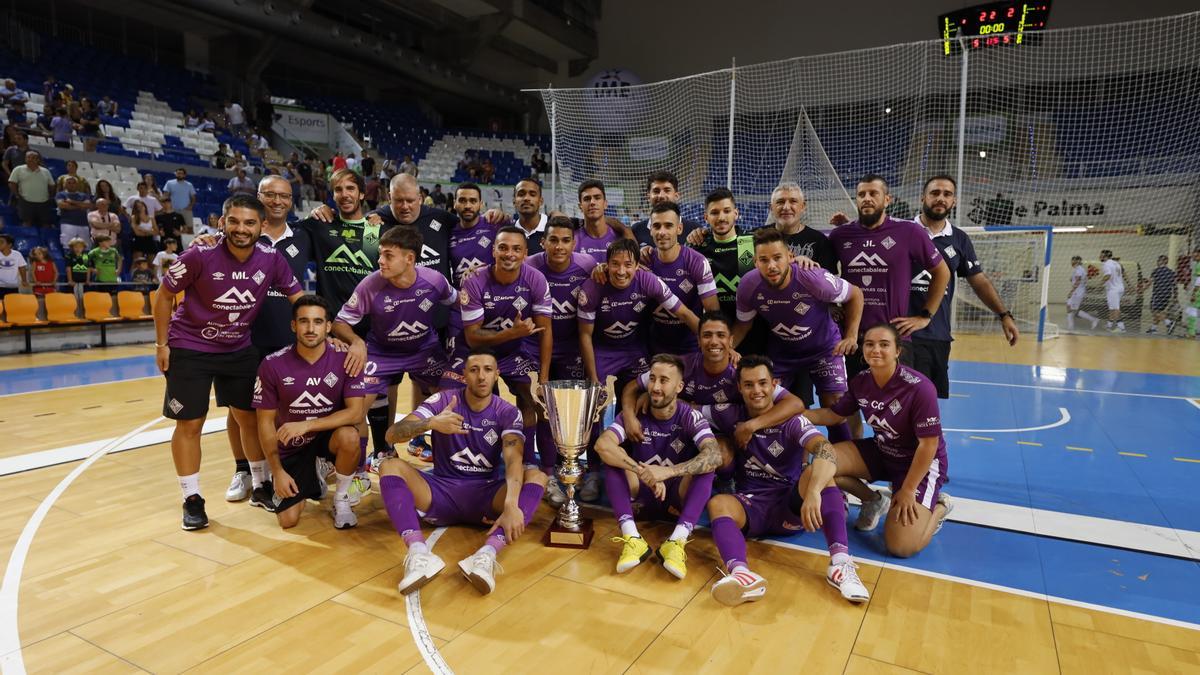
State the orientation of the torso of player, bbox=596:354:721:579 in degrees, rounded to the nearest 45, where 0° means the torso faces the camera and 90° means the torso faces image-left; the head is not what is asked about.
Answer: approximately 0°

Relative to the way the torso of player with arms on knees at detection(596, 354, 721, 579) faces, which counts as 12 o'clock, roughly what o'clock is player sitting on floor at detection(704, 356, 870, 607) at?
The player sitting on floor is roughly at 9 o'clock from the player with arms on knees.

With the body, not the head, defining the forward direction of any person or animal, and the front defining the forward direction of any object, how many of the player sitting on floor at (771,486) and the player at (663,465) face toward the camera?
2

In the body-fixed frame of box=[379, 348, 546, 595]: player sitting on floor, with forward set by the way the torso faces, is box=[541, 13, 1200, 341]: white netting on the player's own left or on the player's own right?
on the player's own left

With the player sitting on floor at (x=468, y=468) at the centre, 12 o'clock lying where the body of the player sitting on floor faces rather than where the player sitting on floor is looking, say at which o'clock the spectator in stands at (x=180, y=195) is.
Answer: The spectator in stands is roughly at 5 o'clock from the player sitting on floor.

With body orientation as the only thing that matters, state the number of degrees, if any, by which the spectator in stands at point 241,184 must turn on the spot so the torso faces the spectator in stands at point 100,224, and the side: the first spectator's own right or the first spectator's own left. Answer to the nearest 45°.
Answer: approximately 45° to the first spectator's own right

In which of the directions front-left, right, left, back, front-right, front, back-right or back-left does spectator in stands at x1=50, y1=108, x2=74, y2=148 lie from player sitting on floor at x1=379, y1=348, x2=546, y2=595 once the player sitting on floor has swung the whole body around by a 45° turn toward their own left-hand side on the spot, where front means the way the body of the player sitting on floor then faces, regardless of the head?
back
